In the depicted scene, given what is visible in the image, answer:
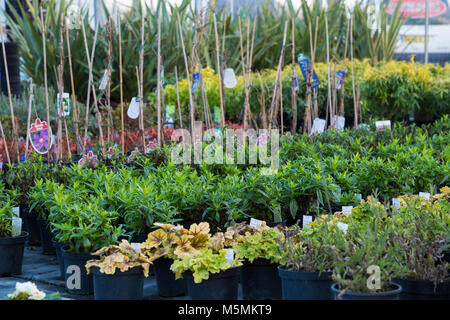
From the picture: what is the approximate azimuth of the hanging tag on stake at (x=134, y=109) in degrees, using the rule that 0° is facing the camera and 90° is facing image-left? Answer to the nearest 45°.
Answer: approximately 0°

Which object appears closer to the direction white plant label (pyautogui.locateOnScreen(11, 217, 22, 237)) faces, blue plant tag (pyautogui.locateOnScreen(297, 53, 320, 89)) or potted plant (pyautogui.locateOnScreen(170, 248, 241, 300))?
the potted plant

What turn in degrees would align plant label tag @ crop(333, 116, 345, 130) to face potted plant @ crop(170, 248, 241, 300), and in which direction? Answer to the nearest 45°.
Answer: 0° — it already faces it

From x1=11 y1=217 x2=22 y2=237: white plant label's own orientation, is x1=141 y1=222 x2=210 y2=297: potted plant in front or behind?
in front

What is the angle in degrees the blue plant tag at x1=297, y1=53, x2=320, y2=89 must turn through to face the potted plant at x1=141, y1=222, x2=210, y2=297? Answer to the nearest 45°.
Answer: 0° — it already faces it

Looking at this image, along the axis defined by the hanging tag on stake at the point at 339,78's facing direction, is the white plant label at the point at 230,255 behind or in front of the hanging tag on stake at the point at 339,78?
in front

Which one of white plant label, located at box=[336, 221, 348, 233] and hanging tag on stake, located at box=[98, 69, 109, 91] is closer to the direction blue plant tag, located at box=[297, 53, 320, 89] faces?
the white plant label

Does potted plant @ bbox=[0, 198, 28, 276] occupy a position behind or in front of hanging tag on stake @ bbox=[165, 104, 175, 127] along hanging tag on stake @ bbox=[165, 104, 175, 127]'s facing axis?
in front
